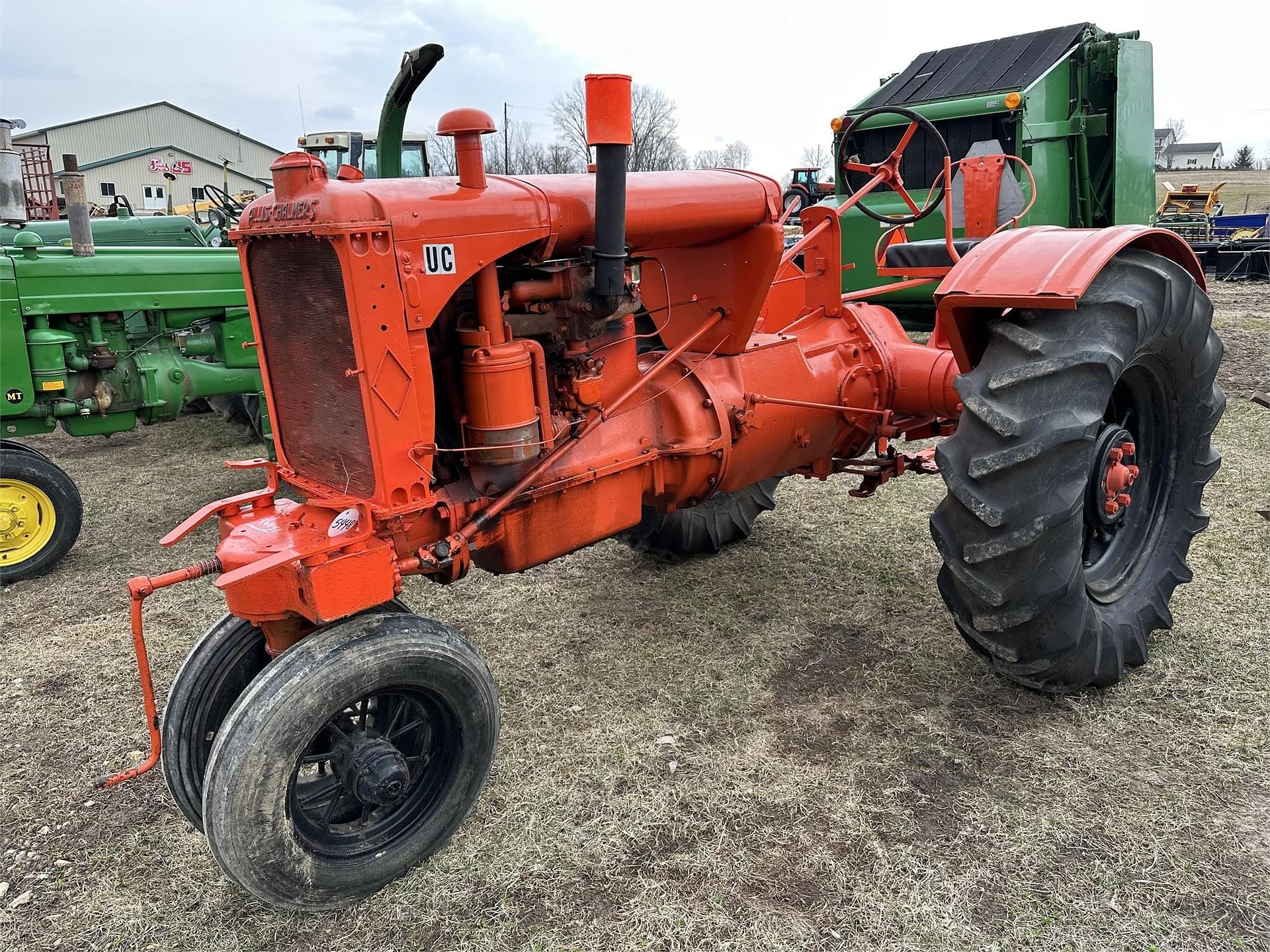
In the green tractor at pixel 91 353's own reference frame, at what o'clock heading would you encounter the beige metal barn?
The beige metal barn is roughly at 3 o'clock from the green tractor.

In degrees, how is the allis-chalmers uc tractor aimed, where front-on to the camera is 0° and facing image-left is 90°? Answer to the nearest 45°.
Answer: approximately 45°

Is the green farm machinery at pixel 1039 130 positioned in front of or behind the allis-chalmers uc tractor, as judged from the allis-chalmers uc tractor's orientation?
behind

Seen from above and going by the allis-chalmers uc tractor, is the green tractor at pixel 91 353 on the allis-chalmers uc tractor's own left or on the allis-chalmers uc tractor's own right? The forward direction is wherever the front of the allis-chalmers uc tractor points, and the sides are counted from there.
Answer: on the allis-chalmers uc tractor's own right

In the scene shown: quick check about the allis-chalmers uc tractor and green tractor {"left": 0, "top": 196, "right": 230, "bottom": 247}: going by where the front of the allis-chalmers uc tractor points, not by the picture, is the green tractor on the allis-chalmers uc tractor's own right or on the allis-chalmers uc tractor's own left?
on the allis-chalmers uc tractor's own right

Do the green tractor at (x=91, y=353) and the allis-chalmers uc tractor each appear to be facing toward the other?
no

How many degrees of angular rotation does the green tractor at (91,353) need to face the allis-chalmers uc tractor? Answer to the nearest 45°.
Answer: approximately 90° to its left

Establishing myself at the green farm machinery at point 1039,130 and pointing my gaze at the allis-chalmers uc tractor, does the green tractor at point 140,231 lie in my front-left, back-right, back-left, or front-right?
front-right

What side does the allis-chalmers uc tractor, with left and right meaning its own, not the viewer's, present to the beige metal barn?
right
